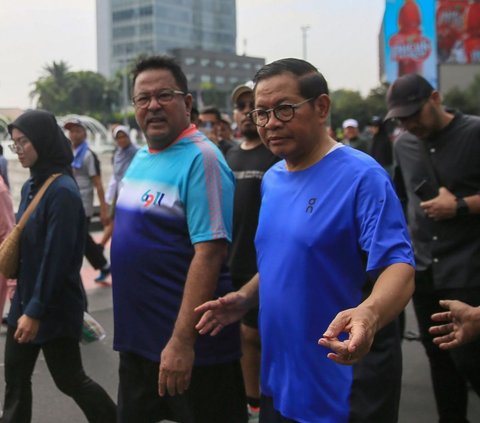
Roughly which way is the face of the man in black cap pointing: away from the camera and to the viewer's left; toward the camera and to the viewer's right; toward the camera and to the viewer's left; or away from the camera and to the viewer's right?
toward the camera and to the viewer's left

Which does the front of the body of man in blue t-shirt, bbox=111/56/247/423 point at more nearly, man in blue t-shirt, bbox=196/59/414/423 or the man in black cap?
the man in blue t-shirt

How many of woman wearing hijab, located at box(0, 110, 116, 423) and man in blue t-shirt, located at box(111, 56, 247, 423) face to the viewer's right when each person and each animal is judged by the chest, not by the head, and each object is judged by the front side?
0

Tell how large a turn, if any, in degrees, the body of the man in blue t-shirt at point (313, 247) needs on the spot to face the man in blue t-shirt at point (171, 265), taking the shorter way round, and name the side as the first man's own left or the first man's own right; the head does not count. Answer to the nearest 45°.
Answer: approximately 90° to the first man's own right

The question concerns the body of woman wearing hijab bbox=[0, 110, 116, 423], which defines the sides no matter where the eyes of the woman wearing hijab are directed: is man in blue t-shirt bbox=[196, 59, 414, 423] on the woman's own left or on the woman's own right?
on the woman's own left

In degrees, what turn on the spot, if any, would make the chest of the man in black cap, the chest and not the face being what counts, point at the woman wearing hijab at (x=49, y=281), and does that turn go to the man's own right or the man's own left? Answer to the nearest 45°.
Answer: approximately 45° to the man's own right

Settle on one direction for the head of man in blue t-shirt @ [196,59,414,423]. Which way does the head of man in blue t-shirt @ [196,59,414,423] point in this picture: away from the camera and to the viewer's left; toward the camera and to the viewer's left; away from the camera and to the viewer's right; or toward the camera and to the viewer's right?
toward the camera and to the viewer's left

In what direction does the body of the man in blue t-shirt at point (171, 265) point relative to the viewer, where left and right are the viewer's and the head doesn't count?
facing the viewer and to the left of the viewer

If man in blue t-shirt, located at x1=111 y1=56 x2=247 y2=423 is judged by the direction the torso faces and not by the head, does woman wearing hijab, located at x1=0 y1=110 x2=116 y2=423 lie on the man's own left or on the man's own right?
on the man's own right
